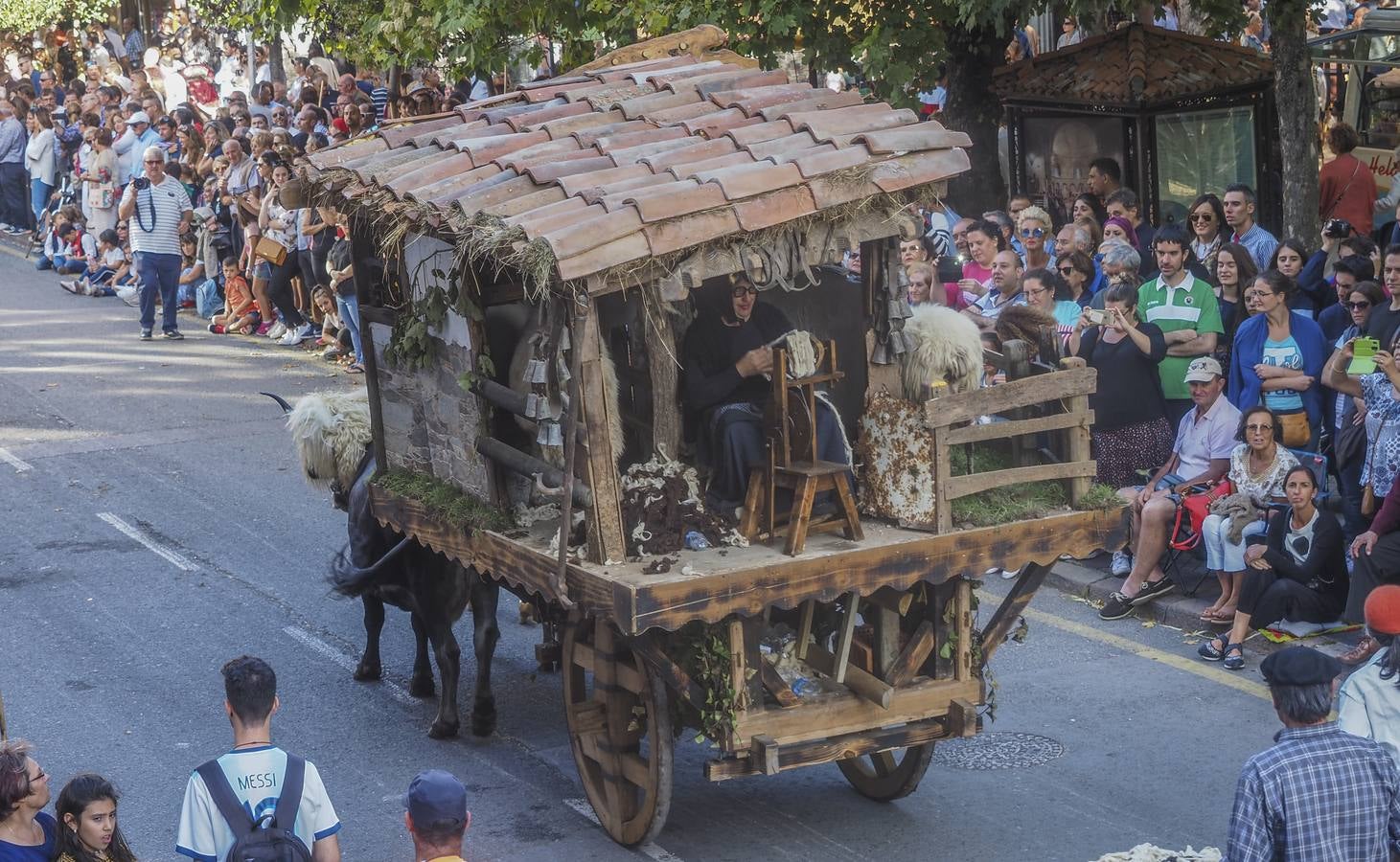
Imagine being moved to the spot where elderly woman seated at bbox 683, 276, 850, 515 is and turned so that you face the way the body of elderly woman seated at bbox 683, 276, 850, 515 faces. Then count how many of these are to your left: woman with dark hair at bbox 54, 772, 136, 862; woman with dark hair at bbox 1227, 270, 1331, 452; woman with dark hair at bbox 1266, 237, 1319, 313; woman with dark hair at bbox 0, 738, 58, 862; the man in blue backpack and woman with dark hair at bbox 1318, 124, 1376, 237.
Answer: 3

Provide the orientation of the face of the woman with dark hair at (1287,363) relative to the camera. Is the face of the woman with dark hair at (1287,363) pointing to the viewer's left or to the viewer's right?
to the viewer's left

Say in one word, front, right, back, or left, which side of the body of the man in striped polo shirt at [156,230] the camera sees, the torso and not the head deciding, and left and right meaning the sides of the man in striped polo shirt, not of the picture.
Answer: front

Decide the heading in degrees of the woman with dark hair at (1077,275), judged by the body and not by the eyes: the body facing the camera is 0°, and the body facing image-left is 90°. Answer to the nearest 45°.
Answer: approximately 45°

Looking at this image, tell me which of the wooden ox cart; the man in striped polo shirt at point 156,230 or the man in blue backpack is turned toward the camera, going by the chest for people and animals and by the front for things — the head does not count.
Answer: the man in striped polo shirt

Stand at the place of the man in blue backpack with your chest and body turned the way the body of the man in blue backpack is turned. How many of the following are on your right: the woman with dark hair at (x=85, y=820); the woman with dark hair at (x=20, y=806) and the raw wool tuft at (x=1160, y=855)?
1

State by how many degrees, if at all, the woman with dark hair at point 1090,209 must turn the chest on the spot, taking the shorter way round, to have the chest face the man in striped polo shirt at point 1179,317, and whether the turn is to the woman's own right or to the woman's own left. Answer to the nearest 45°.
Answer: approximately 45° to the woman's own left

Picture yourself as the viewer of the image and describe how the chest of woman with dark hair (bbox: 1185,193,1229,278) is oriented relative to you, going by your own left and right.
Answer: facing the viewer and to the left of the viewer

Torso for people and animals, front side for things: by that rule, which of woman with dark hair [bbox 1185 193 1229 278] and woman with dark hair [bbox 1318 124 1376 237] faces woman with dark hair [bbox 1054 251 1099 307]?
woman with dark hair [bbox 1185 193 1229 278]

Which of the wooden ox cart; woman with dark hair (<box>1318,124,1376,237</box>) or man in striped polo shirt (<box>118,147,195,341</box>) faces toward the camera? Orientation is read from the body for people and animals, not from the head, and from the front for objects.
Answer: the man in striped polo shirt

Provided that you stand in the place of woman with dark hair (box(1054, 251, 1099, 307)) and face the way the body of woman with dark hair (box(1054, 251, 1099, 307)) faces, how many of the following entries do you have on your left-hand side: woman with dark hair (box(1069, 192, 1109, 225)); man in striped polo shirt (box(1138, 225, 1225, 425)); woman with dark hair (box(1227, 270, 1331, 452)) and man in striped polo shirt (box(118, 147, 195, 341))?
2

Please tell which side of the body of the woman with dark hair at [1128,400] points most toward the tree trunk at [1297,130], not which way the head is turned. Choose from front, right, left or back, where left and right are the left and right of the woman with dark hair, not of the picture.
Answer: back

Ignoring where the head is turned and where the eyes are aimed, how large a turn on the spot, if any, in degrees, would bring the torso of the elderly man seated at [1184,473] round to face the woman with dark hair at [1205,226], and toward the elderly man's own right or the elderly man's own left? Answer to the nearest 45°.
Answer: approximately 135° to the elderly man's own right

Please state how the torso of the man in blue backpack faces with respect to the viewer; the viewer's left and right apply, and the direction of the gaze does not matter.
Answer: facing away from the viewer

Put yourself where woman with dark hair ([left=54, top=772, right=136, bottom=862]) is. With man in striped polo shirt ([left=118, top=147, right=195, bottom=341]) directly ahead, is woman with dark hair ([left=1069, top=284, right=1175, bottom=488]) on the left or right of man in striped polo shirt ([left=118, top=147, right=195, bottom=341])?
right

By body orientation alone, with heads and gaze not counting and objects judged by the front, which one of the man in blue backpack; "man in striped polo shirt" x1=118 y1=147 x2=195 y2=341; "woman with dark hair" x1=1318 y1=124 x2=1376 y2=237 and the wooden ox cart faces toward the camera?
the man in striped polo shirt

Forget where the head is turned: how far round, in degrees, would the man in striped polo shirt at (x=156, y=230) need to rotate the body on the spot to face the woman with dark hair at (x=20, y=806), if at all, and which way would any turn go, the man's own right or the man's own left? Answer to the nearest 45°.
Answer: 0° — they already face them
